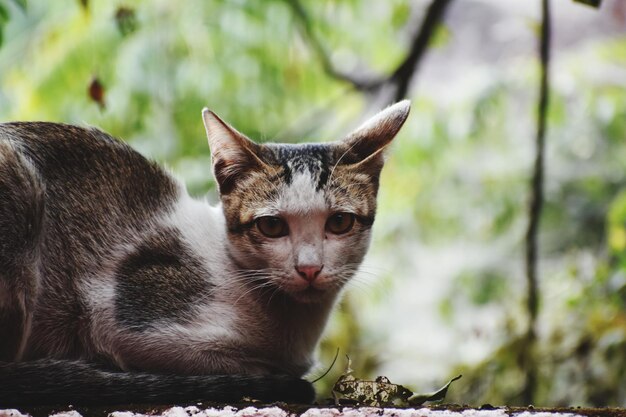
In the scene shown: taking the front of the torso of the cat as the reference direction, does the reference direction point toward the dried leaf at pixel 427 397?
yes

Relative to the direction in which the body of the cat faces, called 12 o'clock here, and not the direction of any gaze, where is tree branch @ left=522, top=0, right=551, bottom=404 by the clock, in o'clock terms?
The tree branch is roughly at 11 o'clock from the cat.

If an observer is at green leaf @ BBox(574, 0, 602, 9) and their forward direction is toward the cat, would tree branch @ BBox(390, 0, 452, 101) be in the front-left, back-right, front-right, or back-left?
front-right

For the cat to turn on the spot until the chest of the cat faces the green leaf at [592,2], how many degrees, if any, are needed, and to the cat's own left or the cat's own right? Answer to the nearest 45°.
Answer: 0° — it already faces it

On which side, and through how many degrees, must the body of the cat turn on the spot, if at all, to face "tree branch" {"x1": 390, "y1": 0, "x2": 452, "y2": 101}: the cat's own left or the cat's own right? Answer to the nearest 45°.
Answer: approximately 45° to the cat's own left

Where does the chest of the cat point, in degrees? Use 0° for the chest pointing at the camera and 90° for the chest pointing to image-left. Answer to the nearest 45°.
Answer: approximately 270°
